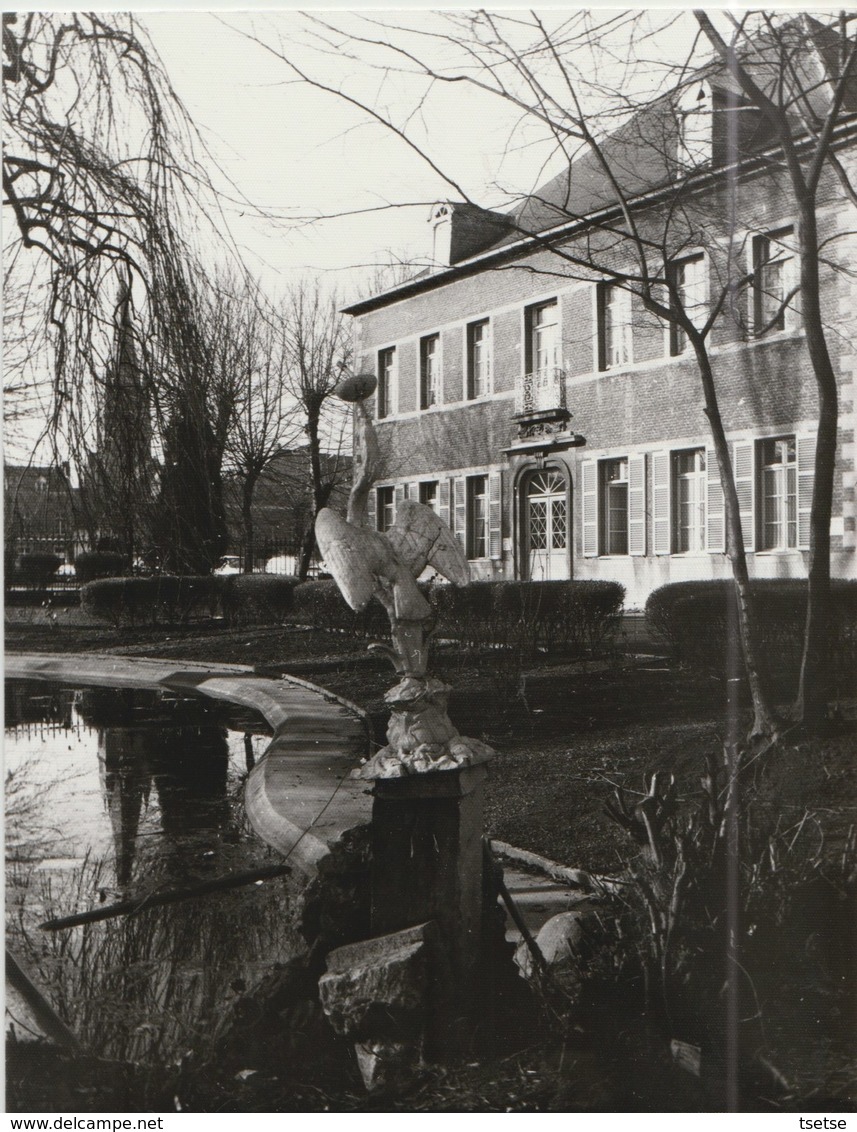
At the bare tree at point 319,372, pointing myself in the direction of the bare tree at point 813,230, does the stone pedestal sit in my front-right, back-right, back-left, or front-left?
front-right

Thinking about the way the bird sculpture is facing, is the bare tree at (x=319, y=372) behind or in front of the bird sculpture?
in front

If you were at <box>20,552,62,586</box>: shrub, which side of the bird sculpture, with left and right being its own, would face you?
front

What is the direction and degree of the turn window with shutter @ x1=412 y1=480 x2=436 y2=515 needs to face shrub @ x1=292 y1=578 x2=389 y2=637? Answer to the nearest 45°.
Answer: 0° — it already faces it

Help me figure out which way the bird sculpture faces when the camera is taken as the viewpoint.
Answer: facing away from the viewer and to the left of the viewer

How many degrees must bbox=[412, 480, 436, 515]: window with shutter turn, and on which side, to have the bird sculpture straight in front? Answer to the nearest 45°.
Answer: approximately 45° to its left

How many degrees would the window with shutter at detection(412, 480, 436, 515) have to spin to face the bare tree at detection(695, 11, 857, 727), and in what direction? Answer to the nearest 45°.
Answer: approximately 45° to its left

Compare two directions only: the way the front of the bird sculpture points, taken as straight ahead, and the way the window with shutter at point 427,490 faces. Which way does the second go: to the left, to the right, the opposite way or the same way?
to the left

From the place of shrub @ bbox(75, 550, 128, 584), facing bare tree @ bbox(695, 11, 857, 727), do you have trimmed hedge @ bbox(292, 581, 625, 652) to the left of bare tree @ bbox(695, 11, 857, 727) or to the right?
left

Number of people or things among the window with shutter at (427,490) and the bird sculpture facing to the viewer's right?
0
